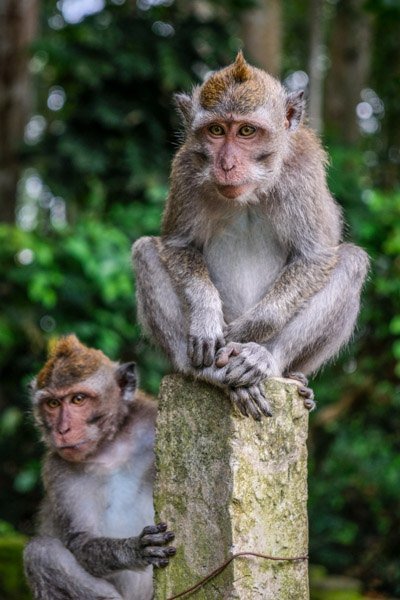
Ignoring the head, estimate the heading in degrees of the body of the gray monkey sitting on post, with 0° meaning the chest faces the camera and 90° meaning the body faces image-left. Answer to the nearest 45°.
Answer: approximately 0°

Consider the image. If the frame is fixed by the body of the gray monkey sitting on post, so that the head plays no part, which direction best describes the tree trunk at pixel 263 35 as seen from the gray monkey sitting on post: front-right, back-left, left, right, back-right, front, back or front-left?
back

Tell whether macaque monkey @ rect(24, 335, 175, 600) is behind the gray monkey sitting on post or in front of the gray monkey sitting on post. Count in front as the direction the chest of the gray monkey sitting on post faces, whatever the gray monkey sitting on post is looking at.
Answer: behind

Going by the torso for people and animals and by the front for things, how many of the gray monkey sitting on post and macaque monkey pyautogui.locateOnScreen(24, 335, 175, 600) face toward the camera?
2

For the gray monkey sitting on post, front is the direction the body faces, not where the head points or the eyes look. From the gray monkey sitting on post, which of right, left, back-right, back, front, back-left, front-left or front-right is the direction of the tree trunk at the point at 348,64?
back

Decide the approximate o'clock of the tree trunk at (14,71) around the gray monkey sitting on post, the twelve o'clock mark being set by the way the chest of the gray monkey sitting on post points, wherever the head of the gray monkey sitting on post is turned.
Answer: The tree trunk is roughly at 5 o'clock from the gray monkey sitting on post.

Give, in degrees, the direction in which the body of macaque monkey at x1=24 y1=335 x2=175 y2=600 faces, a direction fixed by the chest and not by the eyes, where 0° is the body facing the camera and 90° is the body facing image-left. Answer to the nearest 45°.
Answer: approximately 0°
